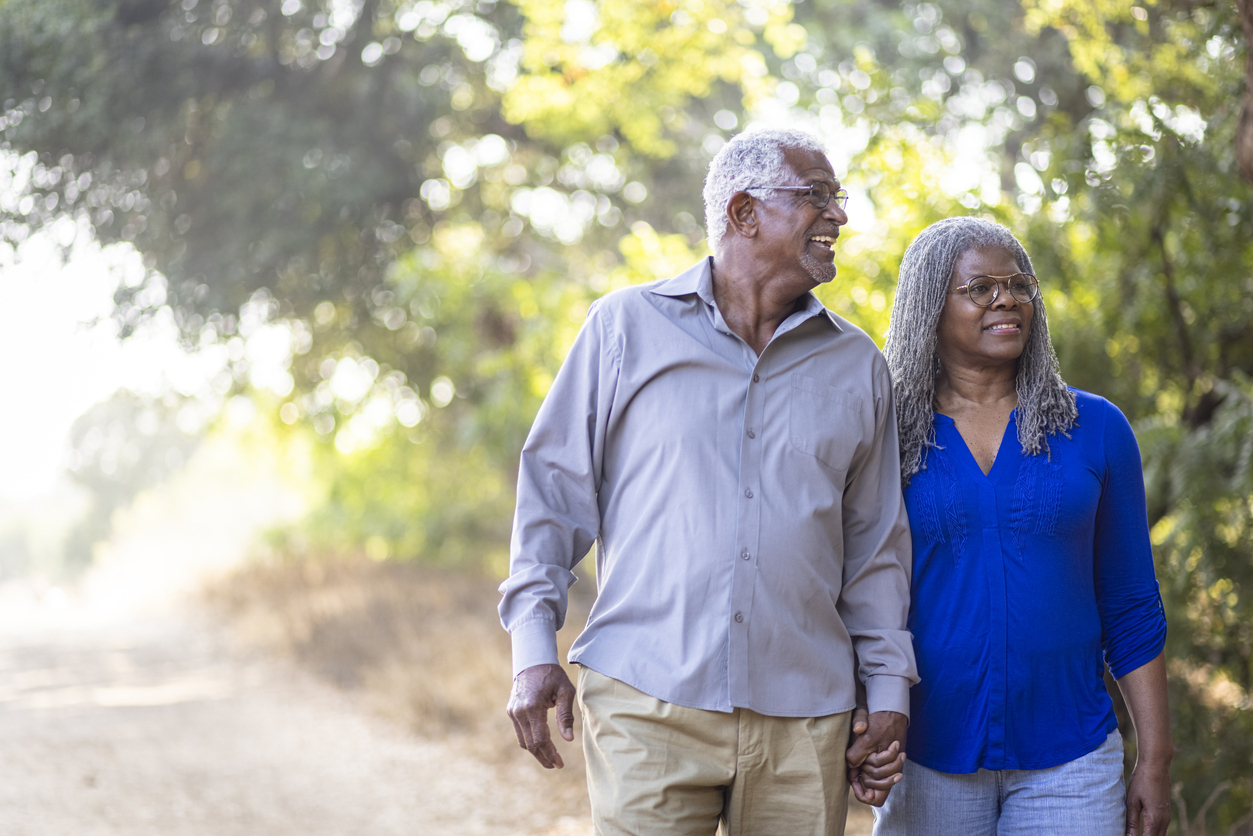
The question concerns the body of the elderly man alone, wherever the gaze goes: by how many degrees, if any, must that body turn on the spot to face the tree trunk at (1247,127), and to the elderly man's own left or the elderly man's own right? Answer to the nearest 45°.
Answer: approximately 135° to the elderly man's own left

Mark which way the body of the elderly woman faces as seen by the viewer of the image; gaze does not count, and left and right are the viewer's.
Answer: facing the viewer

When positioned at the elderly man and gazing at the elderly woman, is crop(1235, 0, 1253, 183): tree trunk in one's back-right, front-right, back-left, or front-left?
front-left

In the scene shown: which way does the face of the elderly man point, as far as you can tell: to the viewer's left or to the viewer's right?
to the viewer's right

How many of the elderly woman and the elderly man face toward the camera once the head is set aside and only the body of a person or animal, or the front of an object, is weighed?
2

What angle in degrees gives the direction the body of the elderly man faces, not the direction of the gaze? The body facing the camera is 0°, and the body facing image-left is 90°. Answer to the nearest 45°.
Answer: approximately 0°

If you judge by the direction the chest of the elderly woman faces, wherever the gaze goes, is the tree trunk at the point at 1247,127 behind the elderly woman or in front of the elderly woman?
behind
